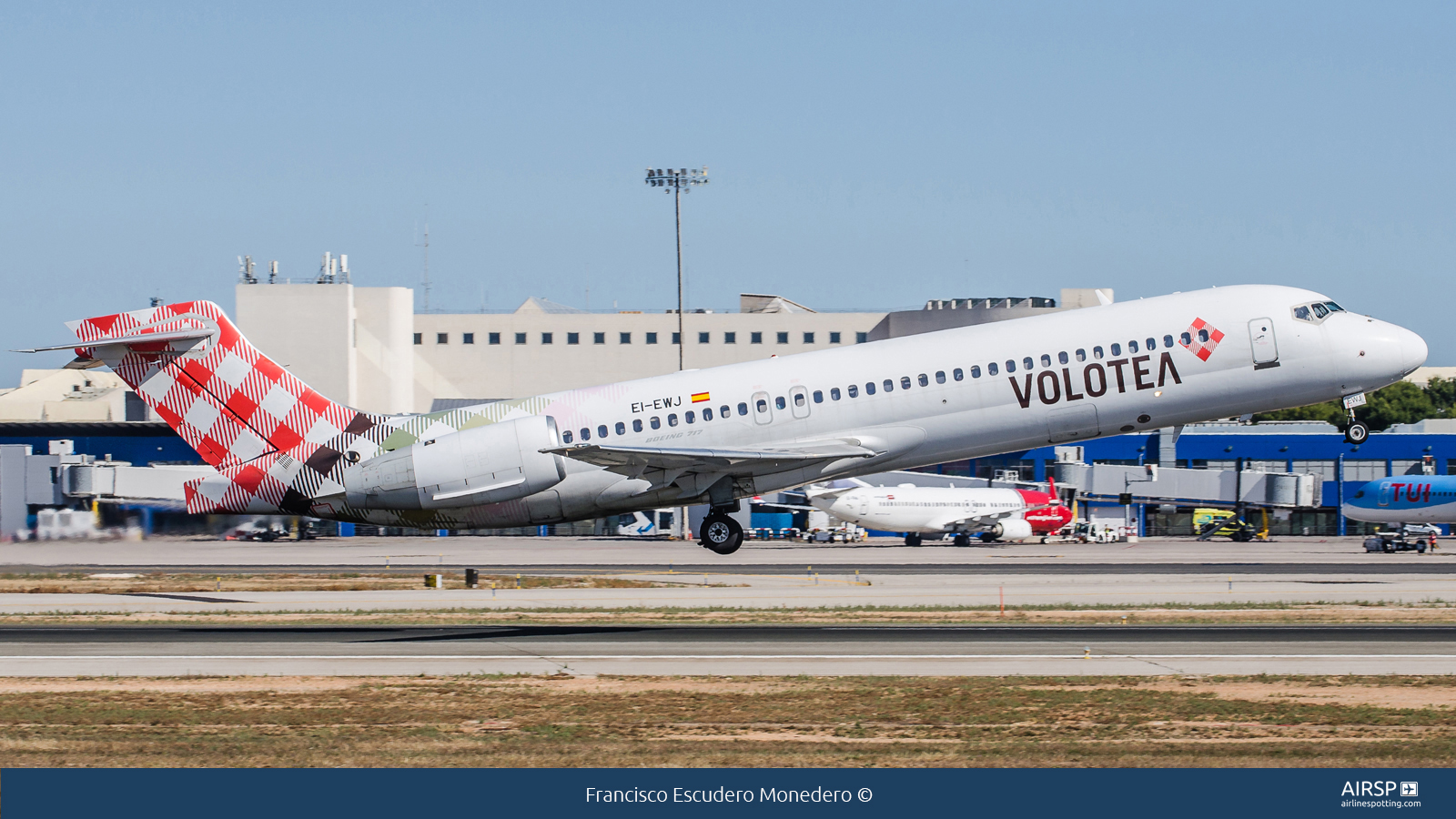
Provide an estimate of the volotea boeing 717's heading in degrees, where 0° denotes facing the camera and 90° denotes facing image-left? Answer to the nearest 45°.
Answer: approximately 270°
